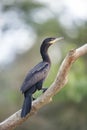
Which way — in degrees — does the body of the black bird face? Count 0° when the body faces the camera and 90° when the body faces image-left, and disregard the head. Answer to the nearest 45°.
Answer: approximately 270°
